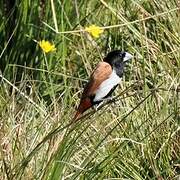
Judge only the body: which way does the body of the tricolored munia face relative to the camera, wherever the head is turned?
to the viewer's right
